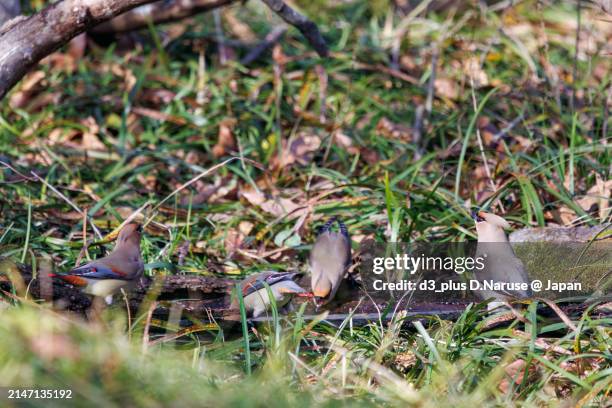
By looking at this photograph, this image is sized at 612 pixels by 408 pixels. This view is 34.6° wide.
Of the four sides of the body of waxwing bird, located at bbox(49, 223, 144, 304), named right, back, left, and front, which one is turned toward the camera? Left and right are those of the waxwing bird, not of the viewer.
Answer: right

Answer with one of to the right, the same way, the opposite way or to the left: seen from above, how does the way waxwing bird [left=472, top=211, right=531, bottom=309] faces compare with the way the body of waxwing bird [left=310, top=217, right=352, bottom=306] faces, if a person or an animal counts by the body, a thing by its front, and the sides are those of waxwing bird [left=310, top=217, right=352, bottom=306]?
to the right

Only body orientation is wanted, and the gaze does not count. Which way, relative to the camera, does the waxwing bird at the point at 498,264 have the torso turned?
to the viewer's left

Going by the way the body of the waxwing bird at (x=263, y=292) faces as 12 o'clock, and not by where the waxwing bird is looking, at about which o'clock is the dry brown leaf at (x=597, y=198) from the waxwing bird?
The dry brown leaf is roughly at 5 o'clock from the waxwing bird.

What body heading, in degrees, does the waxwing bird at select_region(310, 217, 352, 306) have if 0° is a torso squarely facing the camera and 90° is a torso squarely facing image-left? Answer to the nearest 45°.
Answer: approximately 0°

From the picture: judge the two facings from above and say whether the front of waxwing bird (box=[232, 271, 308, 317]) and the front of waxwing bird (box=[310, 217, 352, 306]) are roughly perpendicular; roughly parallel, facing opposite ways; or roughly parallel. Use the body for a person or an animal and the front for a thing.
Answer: roughly perpendicular

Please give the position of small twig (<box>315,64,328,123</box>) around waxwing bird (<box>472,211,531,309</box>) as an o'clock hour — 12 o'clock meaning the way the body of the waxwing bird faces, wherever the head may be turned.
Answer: The small twig is roughly at 2 o'clock from the waxwing bird.

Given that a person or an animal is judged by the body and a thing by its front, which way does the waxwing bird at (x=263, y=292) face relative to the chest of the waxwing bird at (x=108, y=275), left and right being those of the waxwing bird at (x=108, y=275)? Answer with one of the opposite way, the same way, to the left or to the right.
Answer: the opposite way

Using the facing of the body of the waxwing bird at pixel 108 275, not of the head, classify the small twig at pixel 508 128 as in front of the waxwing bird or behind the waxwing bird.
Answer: in front

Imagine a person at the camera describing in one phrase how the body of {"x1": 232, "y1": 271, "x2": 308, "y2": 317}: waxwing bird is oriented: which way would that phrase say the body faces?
to the viewer's left

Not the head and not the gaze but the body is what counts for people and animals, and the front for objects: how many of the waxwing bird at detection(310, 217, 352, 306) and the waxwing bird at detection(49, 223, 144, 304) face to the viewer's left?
0

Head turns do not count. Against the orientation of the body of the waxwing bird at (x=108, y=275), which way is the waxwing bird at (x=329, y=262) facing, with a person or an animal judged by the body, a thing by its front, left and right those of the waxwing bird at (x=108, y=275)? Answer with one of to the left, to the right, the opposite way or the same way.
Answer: to the right

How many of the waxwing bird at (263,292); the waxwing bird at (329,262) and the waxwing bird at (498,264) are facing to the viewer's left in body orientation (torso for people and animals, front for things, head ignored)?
2

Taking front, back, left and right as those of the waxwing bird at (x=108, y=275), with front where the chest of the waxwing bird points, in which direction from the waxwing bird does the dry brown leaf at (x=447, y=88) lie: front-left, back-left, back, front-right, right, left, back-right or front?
front-left
